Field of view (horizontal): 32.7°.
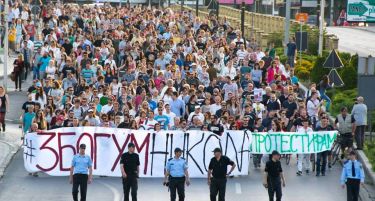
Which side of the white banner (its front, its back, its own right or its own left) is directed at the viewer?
front

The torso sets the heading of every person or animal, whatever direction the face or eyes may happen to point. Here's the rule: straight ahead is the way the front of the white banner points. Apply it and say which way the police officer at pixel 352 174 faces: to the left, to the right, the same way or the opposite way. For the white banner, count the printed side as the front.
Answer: the same way

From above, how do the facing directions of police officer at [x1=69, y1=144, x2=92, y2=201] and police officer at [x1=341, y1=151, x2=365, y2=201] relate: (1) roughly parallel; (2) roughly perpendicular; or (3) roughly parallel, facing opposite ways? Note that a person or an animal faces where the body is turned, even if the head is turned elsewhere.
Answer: roughly parallel

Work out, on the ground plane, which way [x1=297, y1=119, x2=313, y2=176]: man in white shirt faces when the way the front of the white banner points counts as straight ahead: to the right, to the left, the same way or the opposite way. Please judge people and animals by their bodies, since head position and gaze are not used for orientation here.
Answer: the same way

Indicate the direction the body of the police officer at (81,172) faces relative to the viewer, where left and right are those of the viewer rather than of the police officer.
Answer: facing the viewer

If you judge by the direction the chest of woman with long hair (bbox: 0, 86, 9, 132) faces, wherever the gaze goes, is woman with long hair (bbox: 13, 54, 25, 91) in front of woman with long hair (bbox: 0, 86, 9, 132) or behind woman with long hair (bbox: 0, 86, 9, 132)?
behind

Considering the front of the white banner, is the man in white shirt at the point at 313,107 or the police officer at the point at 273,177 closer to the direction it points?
the police officer

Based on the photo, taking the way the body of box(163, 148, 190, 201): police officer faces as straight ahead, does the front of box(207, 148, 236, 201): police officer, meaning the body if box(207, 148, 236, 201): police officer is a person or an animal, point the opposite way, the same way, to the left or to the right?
the same way

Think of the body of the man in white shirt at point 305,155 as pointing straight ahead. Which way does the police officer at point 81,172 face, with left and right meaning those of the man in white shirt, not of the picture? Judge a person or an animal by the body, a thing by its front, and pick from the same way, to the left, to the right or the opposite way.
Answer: the same way

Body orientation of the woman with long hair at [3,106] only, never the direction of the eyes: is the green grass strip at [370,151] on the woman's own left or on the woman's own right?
on the woman's own left

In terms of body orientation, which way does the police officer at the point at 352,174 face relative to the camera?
toward the camera

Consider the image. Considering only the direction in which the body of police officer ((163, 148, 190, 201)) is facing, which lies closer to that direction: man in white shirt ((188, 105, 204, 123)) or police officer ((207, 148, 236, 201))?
the police officer

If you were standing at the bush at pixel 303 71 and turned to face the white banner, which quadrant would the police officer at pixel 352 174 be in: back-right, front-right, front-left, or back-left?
front-left

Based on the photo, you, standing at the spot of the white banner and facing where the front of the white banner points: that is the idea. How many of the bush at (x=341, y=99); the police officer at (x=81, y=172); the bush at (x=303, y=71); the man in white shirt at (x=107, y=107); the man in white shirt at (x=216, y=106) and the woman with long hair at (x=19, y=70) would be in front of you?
1

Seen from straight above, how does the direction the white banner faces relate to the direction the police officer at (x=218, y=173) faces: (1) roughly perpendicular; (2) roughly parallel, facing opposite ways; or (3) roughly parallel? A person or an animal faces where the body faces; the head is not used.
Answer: roughly parallel
